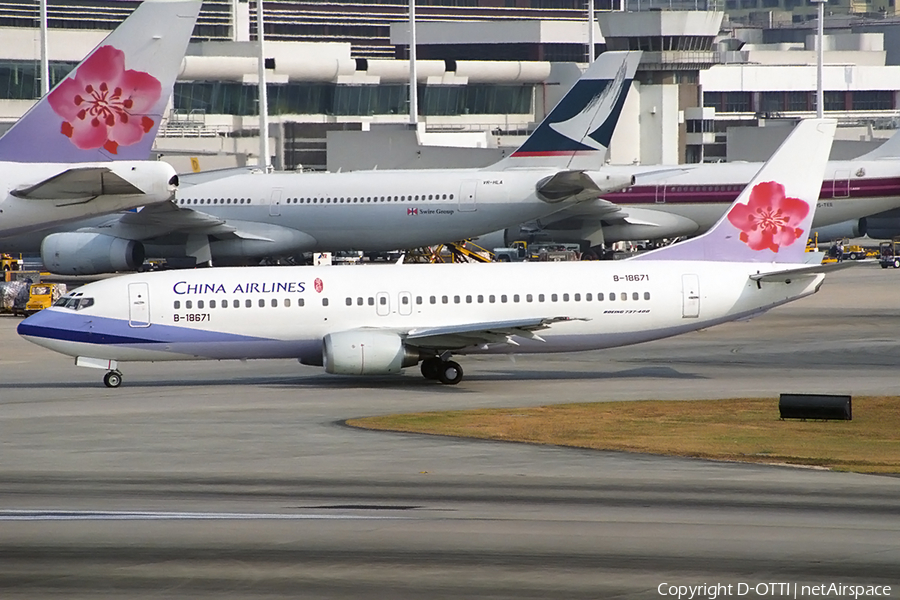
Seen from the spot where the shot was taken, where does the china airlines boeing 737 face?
facing to the left of the viewer

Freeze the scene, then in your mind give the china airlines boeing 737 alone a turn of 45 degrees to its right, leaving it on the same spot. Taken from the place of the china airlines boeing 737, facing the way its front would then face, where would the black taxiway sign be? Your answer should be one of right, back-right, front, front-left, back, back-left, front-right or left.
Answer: back
